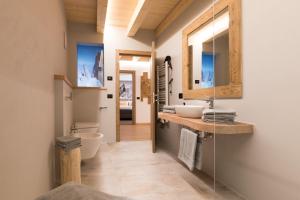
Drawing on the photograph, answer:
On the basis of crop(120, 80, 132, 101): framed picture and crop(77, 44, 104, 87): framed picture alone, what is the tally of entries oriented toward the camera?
2

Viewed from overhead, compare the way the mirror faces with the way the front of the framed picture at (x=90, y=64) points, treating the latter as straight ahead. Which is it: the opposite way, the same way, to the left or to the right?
to the right

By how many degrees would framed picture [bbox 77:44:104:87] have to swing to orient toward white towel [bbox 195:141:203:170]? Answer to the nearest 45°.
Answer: approximately 45° to its left

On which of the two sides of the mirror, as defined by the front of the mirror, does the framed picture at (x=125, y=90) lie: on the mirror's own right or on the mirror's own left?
on the mirror's own right

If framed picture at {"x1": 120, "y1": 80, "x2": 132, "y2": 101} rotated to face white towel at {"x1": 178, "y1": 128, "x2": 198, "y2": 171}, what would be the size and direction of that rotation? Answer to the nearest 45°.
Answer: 0° — it already faces it

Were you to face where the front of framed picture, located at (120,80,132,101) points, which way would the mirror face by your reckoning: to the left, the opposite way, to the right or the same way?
to the right
